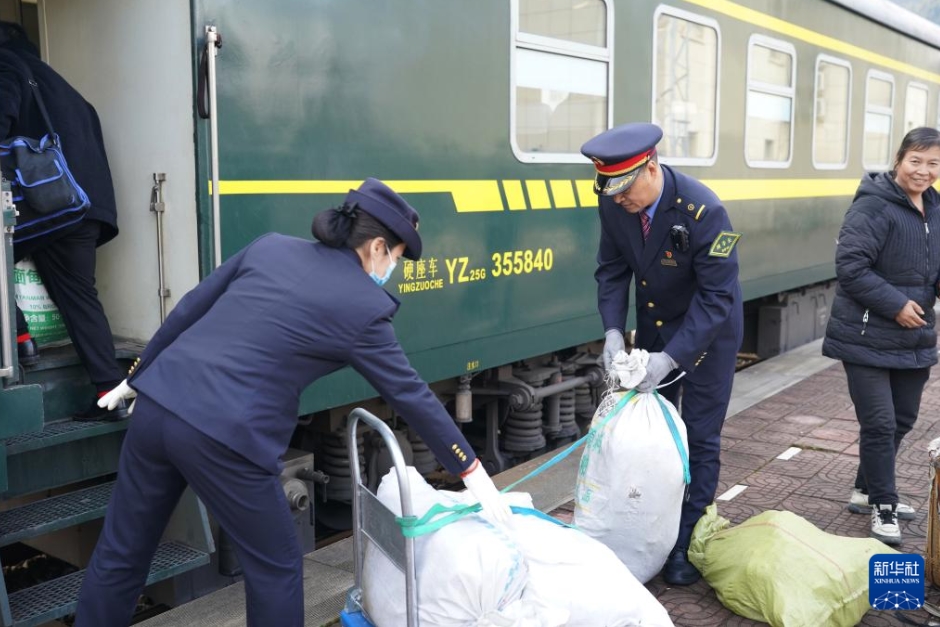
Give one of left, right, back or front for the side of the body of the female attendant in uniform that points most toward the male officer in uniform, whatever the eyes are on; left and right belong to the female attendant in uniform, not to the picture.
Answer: front

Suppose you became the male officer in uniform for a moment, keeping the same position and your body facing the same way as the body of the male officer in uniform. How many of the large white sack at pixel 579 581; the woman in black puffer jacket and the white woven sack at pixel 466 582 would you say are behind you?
1

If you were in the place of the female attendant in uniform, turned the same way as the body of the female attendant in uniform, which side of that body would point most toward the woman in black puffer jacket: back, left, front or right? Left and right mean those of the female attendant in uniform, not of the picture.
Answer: front

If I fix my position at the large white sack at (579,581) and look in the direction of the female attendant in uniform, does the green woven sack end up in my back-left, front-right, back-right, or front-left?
back-right

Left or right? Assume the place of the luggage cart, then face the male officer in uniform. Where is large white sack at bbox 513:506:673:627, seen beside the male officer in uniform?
right

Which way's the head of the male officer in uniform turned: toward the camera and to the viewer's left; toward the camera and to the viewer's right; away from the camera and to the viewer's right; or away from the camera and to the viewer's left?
toward the camera and to the viewer's left

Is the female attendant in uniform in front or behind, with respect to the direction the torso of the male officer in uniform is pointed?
in front

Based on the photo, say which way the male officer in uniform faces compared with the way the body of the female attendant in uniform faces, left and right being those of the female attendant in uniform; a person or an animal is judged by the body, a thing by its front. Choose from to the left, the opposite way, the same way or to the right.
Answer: the opposite way

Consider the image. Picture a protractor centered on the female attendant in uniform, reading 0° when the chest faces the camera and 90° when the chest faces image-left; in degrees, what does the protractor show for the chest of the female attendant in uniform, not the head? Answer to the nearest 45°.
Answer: approximately 225°

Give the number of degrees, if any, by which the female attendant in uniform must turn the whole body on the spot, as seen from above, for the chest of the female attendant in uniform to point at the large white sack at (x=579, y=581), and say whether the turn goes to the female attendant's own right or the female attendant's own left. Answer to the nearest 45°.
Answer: approximately 45° to the female attendant's own right

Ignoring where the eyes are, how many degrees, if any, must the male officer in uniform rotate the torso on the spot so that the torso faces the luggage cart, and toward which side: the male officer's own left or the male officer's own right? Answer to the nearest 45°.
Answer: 0° — they already face it

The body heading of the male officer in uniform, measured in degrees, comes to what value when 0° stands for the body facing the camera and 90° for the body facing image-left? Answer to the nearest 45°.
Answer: approximately 45°
